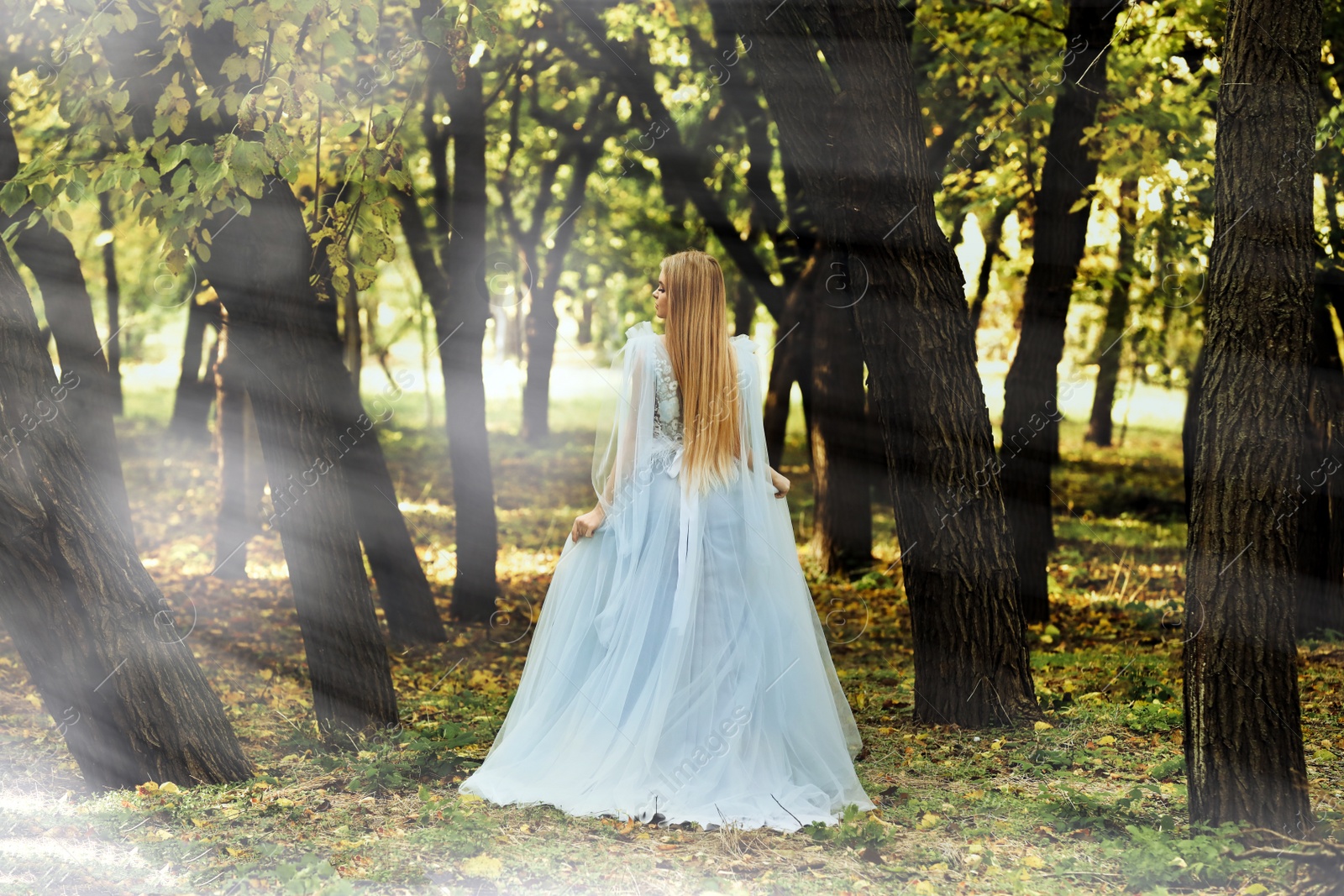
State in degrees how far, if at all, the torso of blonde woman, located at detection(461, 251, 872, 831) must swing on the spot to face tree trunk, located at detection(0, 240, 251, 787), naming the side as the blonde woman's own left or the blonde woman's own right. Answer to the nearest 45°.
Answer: approximately 90° to the blonde woman's own left

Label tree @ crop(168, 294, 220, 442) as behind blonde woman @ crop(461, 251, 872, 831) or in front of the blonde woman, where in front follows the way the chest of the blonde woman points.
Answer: in front

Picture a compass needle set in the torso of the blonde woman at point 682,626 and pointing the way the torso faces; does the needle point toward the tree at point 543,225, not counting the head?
yes

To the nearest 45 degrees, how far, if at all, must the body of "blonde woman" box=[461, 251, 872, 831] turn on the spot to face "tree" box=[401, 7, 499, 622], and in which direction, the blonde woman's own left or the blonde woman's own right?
0° — they already face it

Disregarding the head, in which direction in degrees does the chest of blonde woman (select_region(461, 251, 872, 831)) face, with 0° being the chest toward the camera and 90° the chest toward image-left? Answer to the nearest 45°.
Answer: approximately 180°

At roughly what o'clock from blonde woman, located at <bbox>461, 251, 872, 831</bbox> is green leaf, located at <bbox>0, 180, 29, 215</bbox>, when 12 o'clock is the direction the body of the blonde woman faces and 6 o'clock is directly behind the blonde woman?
The green leaf is roughly at 9 o'clock from the blonde woman.

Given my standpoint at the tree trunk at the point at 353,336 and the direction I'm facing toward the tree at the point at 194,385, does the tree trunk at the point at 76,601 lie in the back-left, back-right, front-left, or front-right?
front-left

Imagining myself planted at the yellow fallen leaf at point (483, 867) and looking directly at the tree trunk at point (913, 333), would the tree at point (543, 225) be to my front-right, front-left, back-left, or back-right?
front-left

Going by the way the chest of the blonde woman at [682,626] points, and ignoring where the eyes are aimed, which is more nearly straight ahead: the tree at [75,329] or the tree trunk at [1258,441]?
the tree
